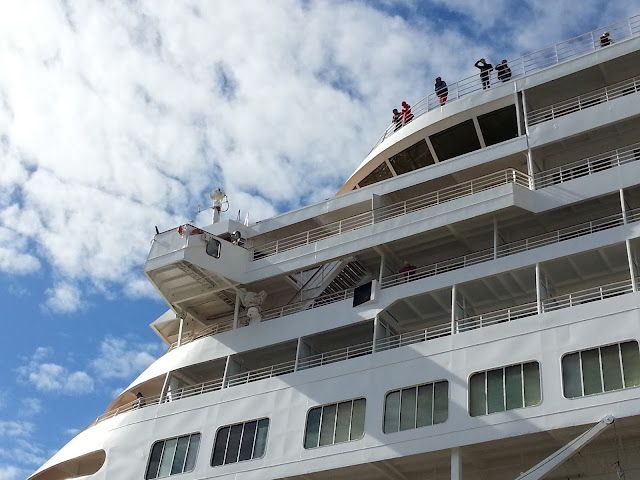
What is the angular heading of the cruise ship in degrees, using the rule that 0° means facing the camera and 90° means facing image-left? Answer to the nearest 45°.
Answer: approximately 135°
